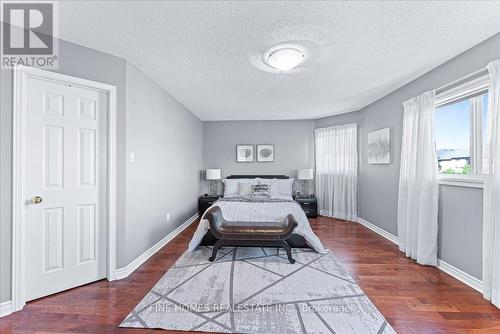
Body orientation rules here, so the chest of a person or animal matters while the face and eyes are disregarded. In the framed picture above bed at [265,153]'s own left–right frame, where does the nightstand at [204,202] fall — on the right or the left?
on its right

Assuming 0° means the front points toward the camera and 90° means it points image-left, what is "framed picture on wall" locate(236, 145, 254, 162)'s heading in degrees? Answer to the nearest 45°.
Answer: approximately 0°

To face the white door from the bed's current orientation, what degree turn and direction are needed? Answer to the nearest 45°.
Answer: approximately 45° to its right

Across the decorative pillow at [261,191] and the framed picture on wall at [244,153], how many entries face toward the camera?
2

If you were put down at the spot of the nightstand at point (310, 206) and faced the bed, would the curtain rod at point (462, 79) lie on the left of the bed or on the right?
left
